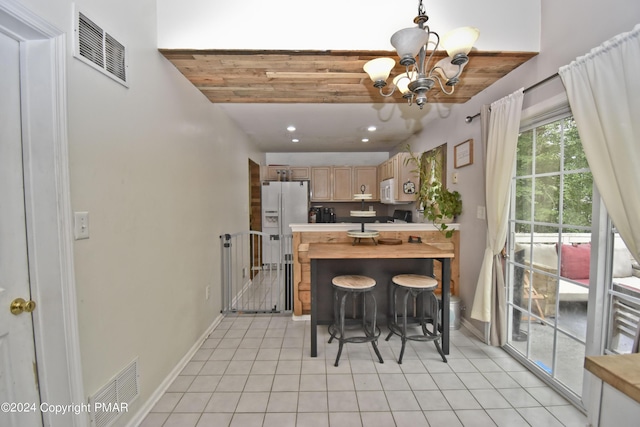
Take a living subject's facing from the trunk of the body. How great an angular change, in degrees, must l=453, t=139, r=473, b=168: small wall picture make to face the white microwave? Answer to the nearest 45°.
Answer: approximately 90° to its right

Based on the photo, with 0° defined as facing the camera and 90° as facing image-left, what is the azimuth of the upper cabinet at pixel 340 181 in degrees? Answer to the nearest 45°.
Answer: approximately 0°

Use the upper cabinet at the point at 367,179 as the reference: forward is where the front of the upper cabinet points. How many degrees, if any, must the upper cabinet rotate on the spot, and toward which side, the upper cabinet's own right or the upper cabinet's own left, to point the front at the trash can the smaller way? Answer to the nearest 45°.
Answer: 0° — it already faces it

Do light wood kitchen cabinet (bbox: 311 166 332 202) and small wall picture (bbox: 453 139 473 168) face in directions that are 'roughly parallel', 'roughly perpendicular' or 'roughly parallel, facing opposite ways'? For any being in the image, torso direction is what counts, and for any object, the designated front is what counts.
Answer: roughly perpendicular

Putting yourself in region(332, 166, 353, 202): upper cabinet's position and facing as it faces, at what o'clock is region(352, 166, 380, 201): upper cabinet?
region(352, 166, 380, 201): upper cabinet is roughly at 9 o'clock from region(332, 166, 353, 202): upper cabinet.

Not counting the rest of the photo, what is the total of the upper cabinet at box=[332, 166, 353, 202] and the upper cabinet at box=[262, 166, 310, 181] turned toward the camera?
2

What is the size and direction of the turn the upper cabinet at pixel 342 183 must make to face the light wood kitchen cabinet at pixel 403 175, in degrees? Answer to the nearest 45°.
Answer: approximately 45° to its left

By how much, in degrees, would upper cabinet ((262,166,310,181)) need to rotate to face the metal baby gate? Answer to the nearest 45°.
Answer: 0° — it already faces it

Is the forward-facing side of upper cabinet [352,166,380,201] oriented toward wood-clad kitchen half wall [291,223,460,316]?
yes

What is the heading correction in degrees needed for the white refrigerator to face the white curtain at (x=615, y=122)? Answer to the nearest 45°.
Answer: approximately 45° to its left

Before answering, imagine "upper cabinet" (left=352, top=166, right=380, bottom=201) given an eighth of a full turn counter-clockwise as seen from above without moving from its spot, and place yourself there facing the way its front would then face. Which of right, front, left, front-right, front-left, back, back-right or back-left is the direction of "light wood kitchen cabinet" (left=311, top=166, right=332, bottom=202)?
back-right

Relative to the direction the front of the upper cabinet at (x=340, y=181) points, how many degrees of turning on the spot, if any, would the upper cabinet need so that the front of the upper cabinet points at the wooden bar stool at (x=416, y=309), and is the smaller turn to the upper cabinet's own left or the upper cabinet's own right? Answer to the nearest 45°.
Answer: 0° — it already faces it

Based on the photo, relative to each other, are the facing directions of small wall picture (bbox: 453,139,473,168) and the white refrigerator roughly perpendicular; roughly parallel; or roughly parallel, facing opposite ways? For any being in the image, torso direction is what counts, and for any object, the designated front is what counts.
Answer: roughly perpendicular
